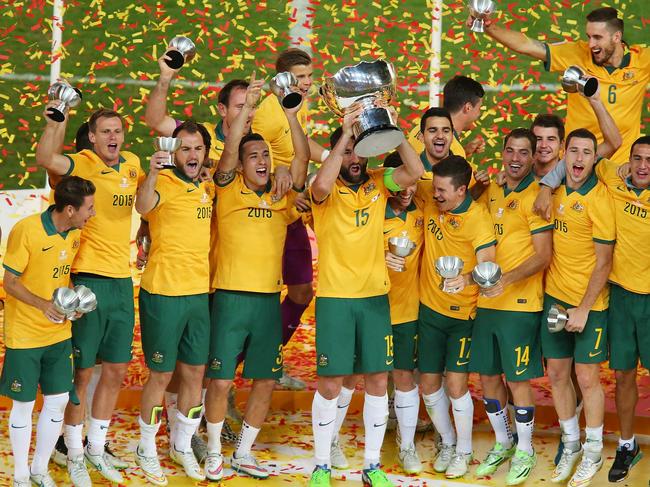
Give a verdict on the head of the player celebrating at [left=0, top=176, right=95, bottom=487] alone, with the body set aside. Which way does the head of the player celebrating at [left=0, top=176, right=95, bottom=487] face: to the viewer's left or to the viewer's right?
to the viewer's right

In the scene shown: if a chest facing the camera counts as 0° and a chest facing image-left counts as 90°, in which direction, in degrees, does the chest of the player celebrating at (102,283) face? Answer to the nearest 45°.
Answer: approximately 315°

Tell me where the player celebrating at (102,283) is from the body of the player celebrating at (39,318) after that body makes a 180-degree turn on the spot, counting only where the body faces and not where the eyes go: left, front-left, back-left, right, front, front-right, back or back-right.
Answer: right

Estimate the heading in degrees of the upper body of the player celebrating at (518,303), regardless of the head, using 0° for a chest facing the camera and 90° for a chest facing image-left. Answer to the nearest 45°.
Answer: approximately 45°

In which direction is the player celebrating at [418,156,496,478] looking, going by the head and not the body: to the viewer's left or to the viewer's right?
to the viewer's left

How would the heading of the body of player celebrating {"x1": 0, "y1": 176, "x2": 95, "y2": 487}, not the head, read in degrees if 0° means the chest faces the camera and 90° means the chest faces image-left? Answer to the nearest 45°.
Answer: approximately 315°

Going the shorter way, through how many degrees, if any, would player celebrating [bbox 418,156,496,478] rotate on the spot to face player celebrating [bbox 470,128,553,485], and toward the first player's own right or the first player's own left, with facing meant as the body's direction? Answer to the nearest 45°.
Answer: approximately 135° to the first player's own left
